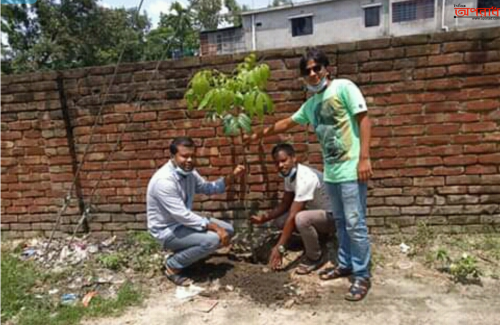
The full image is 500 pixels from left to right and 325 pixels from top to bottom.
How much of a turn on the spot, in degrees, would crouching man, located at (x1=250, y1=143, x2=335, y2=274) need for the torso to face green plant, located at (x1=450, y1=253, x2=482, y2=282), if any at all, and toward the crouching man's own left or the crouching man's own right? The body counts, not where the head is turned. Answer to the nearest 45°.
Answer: approximately 135° to the crouching man's own left

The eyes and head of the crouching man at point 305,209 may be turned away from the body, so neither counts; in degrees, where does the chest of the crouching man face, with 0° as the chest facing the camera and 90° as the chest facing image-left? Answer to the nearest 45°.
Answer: approximately 45°

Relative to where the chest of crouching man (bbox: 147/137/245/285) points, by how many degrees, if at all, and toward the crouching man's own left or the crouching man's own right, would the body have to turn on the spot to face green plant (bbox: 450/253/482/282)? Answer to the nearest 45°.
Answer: approximately 45° to the crouching man's own left

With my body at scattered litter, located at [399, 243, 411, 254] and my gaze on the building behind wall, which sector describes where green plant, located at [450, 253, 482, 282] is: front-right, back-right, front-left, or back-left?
back-right

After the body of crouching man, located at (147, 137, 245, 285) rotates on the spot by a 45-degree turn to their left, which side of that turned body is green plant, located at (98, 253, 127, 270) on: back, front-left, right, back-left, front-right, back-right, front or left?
back-left

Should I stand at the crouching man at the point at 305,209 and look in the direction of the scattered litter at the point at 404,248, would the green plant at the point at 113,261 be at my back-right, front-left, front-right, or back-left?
back-left
